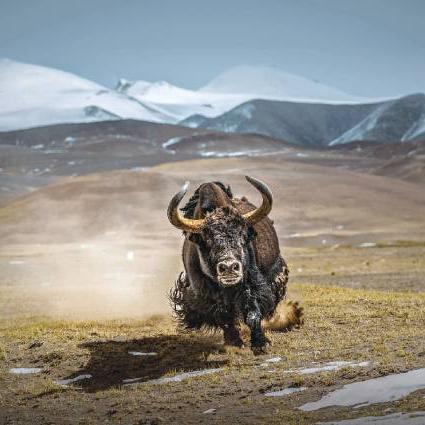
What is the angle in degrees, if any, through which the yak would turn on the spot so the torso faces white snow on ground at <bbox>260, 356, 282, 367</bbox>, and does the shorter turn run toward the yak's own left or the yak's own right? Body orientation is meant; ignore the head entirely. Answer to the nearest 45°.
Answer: approximately 45° to the yak's own left

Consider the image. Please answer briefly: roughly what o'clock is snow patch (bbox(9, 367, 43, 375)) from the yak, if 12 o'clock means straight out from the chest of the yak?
The snow patch is roughly at 3 o'clock from the yak.

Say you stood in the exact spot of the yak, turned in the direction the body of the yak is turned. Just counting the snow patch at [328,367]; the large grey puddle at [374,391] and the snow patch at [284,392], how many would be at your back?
0

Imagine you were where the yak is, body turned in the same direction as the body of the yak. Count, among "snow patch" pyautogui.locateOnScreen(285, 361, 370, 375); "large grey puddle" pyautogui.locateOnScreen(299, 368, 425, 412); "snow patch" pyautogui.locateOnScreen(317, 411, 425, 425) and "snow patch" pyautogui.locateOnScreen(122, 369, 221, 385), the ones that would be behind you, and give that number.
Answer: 0

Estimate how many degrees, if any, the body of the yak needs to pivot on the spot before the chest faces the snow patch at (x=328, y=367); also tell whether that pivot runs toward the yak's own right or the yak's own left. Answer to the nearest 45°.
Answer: approximately 45° to the yak's own left

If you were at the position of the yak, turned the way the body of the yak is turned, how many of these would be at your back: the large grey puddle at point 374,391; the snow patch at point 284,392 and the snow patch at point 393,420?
0

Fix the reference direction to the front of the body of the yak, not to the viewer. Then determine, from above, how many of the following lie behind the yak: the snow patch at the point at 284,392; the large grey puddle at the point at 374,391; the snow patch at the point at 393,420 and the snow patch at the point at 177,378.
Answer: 0

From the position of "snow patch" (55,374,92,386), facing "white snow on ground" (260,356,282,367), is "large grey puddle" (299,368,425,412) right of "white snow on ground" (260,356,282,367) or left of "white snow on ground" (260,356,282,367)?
right

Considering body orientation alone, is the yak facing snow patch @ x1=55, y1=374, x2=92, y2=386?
no

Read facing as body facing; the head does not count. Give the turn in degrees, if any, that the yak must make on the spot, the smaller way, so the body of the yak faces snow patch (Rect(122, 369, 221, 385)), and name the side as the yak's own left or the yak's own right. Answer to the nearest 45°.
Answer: approximately 45° to the yak's own right

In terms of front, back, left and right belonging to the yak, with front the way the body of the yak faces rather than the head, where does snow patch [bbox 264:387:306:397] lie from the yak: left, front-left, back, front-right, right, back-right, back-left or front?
front

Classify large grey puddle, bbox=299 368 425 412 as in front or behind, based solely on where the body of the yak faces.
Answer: in front

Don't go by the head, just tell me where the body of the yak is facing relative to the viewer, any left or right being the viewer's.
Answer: facing the viewer

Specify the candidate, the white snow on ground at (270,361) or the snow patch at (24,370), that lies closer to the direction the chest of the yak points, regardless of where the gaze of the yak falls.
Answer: the white snow on ground

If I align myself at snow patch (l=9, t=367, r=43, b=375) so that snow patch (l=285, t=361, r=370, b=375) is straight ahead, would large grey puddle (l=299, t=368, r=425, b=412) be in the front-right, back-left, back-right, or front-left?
front-right

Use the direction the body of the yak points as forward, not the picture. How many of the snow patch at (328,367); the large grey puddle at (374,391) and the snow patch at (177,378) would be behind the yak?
0
